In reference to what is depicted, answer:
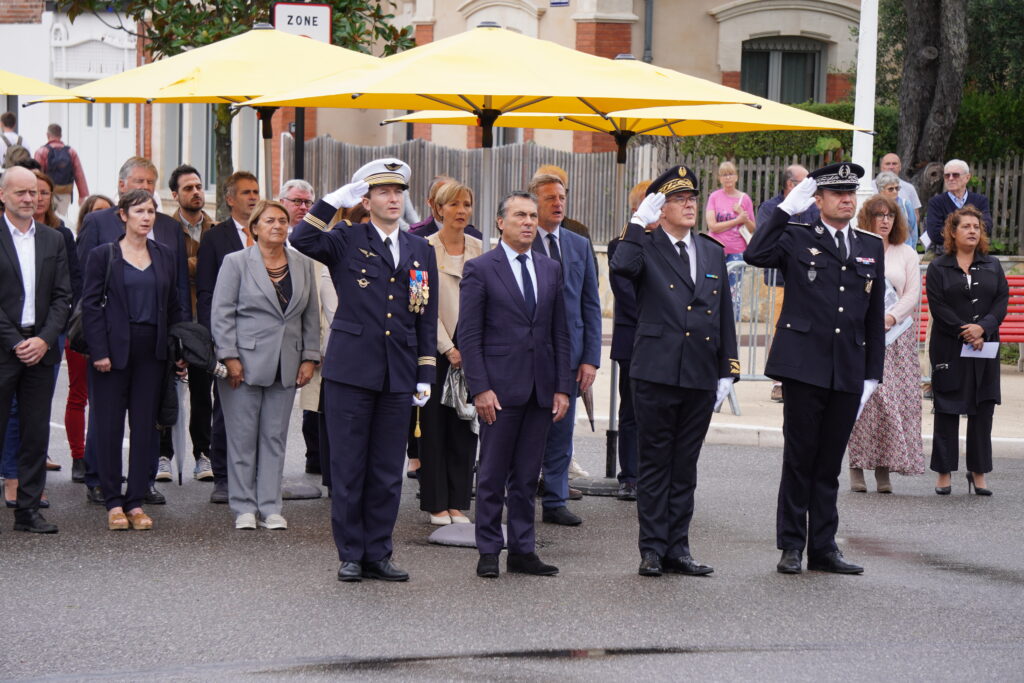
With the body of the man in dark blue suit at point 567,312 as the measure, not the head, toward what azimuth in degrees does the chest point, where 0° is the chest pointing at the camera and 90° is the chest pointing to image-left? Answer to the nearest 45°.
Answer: approximately 315°

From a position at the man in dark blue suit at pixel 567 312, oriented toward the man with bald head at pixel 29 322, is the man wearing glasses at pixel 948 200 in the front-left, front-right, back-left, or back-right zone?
back-right

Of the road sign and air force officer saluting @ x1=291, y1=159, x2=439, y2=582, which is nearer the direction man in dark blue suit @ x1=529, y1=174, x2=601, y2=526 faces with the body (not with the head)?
the air force officer saluting

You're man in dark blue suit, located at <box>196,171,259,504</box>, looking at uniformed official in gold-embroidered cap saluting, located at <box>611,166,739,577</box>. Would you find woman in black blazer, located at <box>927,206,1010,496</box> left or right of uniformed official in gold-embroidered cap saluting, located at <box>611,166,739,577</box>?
left

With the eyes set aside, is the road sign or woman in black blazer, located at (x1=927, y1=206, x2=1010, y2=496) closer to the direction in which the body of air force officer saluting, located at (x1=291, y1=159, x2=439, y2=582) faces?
the woman in black blazer

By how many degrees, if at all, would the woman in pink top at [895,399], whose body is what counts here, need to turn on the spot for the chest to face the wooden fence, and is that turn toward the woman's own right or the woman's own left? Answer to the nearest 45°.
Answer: approximately 135° to the woman's own right

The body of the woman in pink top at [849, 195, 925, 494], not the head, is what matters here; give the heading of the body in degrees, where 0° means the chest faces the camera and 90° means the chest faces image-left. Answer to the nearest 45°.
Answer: approximately 45°

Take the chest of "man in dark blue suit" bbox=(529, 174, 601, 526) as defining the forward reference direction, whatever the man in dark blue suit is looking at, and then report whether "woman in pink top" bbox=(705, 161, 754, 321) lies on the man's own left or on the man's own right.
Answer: on the man's own left

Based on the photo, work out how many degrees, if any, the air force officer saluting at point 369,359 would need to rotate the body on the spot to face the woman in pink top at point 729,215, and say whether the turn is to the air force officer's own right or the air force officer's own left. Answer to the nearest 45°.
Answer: approximately 90° to the air force officer's own left

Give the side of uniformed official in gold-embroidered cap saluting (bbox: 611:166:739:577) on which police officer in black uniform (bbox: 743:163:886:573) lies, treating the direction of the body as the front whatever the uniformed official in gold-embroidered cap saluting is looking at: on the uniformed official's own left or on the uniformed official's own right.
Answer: on the uniformed official's own left
